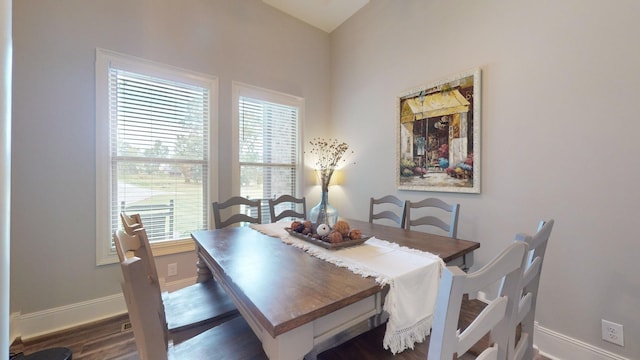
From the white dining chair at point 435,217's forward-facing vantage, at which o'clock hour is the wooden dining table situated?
The wooden dining table is roughly at 1 o'clock from the white dining chair.

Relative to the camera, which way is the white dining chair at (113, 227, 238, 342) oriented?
to the viewer's right

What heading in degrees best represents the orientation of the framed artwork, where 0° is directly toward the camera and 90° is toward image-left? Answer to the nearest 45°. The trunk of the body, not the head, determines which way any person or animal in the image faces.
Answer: approximately 45°

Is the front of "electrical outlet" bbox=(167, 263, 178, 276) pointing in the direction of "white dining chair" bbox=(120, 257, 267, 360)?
yes

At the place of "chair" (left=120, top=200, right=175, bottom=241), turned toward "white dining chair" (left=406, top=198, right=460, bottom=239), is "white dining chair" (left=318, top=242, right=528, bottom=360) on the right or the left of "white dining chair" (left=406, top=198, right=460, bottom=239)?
right

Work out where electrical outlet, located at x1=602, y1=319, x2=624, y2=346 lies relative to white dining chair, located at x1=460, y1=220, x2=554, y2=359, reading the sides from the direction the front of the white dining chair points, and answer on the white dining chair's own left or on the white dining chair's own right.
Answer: on the white dining chair's own right

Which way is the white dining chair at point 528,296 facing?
to the viewer's left

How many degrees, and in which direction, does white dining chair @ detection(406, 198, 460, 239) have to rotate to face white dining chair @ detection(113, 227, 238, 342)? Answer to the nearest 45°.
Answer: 0° — it already faces it
